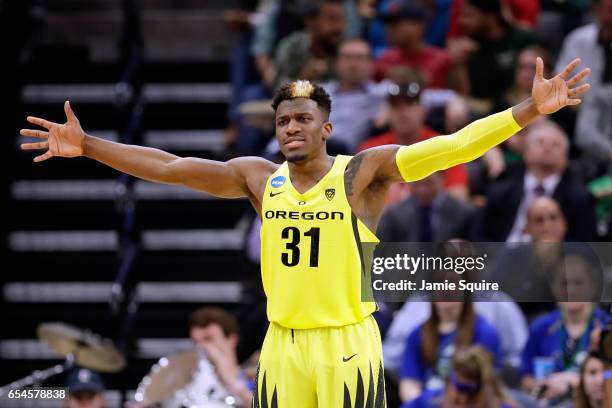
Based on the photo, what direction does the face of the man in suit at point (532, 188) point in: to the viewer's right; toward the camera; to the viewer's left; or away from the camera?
toward the camera

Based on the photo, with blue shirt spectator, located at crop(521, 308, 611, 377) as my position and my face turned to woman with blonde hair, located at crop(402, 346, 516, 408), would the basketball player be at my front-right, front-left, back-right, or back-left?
front-left

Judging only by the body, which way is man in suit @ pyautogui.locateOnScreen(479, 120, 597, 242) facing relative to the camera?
toward the camera

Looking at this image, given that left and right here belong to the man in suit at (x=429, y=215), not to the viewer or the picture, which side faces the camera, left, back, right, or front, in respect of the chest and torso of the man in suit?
front

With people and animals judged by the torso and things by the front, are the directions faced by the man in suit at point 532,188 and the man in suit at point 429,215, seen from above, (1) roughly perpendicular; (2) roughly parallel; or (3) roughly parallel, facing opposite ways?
roughly parallel

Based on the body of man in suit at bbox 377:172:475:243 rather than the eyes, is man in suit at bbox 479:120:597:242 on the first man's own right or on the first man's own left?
on the first man's own left

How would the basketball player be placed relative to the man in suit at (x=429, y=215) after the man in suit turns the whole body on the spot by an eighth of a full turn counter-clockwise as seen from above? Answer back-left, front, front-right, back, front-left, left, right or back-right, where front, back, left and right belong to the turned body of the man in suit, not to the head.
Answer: front-right

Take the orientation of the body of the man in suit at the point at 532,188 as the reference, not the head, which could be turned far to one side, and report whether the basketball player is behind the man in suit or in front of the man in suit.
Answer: in front

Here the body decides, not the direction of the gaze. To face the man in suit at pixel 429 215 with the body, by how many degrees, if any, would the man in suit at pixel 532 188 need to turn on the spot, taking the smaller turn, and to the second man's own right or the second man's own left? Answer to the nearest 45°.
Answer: approximately 90° to the second man's own right
